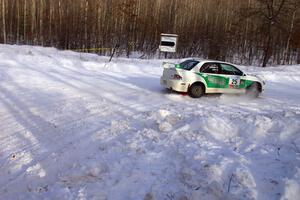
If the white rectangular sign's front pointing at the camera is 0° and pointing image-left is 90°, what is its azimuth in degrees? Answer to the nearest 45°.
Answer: approximately 0°

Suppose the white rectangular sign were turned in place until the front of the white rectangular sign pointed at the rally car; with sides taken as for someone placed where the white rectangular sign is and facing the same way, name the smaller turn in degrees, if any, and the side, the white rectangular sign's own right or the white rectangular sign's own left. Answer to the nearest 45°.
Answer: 0° — it already faces it
